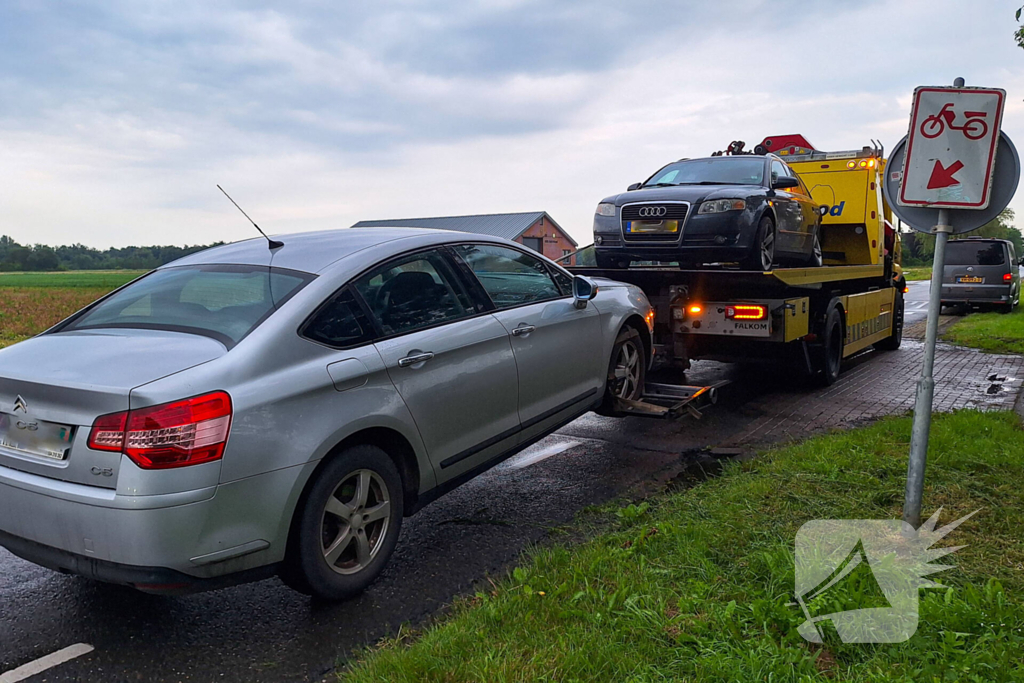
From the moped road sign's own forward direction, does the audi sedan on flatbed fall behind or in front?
behind

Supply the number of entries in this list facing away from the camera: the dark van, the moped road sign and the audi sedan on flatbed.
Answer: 1

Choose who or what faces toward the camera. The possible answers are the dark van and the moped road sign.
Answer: the moped road sign

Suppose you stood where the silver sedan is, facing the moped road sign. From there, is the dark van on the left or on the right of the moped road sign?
left

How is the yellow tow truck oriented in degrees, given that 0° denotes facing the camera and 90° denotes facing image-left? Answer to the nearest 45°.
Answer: approximately 225°

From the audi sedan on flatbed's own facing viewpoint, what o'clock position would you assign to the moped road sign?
The moped road sign is roughly at 10 o'clock from the audi sedan on flatbed.

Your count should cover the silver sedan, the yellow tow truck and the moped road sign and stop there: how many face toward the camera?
1

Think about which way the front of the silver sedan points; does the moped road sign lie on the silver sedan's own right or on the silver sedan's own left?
on the silver sedan's own right

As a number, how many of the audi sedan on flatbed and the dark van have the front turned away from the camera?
1

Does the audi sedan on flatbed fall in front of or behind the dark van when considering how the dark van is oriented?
behind

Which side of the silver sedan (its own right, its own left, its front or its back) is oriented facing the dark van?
front

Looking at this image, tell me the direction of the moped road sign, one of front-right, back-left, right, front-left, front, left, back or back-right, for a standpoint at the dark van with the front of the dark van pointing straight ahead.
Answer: back

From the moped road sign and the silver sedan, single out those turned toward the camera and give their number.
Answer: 1

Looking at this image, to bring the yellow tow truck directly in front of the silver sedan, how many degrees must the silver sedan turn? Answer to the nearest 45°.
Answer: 0° — it already faces it

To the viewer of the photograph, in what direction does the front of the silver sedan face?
facing away from the viewer and to the right of the viewer

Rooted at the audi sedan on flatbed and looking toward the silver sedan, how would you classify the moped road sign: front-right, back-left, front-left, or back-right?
front-left

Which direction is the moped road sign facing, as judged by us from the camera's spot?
facing the viewer

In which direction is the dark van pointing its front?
away from the camera

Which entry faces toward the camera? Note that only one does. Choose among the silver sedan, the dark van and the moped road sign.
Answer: the moped road sign

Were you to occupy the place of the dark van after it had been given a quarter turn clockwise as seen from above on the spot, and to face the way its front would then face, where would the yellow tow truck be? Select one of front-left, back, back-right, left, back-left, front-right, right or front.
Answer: right

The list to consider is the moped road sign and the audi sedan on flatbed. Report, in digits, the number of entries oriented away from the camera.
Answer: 0
